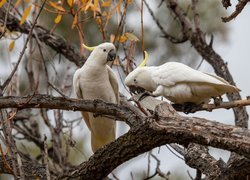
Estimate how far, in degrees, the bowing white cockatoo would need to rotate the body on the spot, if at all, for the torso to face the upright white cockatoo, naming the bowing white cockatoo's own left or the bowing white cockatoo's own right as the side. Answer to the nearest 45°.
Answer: approximately 45° to the bowing white cockatoo's own right

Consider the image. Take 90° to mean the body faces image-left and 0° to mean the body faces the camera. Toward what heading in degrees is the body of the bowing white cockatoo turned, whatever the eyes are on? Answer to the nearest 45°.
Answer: approximately 90°
